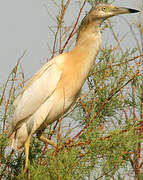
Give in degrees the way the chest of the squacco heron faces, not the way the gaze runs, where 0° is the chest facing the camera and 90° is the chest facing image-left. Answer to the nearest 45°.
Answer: approximately 270°
